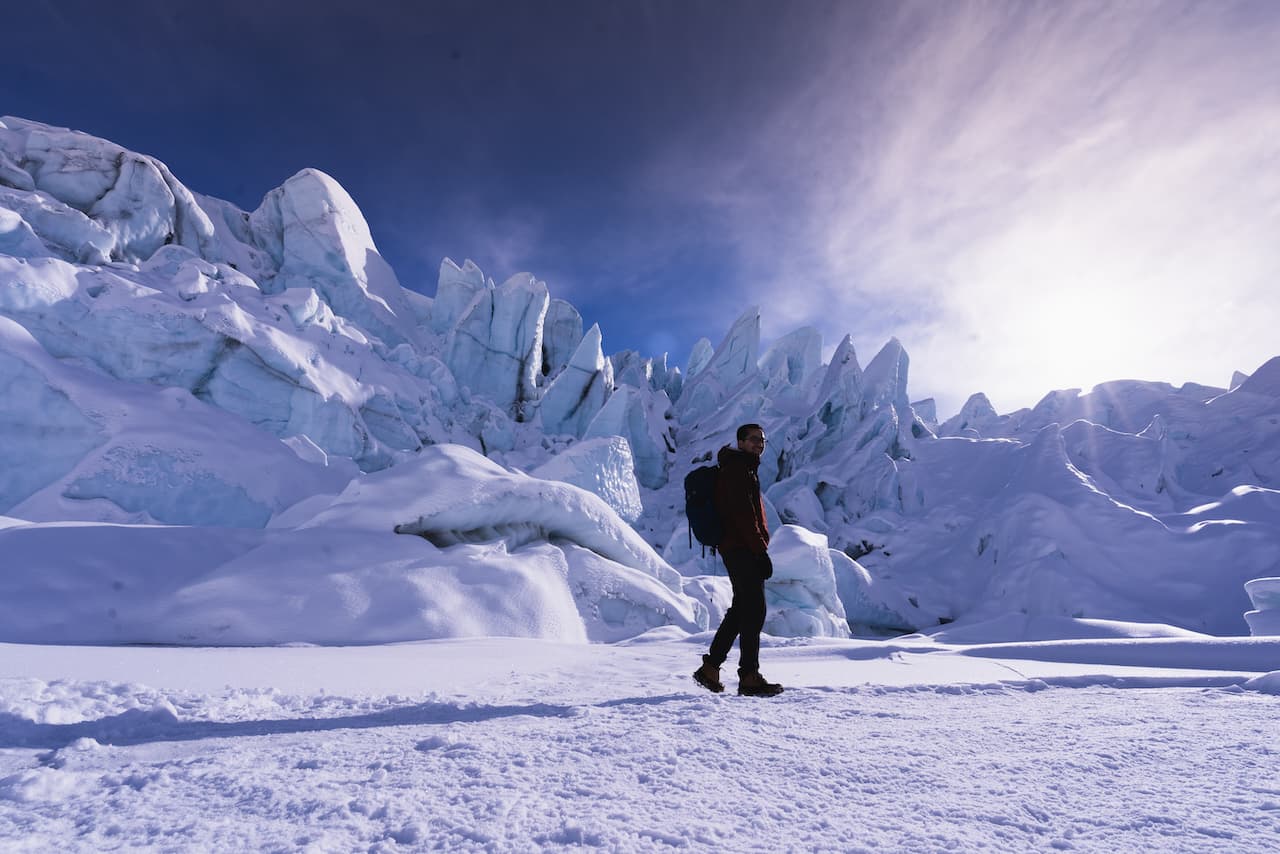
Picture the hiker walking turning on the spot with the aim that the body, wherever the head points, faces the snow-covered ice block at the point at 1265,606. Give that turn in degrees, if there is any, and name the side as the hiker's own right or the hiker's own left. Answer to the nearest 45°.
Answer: approximately 45° to the hiker's own left

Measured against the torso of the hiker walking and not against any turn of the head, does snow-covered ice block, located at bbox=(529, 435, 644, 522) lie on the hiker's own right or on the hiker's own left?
on the hiker's own left

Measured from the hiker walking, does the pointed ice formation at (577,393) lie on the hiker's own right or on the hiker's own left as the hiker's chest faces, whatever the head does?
on the hiker's own left

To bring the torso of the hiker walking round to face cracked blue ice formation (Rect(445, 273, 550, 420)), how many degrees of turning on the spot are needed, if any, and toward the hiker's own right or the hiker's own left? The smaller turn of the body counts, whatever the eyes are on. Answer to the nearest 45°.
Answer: approximately 135° to the hiker's own left

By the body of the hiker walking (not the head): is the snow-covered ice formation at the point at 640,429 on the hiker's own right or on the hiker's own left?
on the hiker's own left

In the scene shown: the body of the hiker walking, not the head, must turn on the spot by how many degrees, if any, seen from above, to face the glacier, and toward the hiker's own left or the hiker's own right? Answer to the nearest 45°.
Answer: approximately 135° to the hiker's own left

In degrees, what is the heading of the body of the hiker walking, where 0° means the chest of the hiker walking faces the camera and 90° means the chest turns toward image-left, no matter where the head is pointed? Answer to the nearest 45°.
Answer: approximately 270°

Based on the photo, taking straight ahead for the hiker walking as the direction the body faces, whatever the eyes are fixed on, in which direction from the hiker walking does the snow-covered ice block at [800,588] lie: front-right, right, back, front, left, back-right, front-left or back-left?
left
